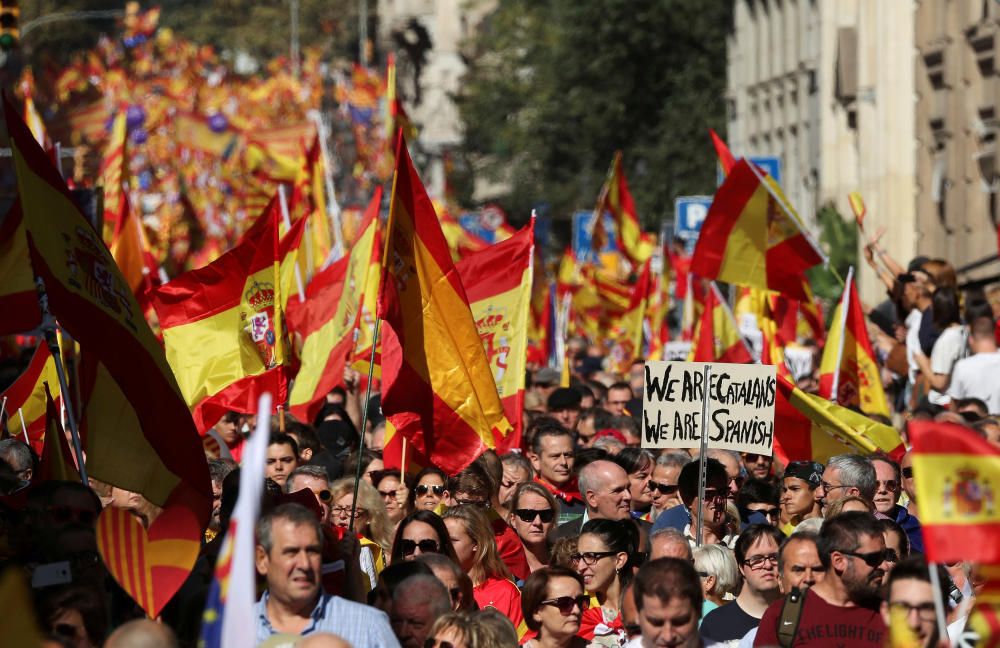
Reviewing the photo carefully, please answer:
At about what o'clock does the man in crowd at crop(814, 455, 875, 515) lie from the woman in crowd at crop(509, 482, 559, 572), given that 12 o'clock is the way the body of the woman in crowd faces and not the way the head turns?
The man in crowd is roughly at 9 o'clock from the woman in crowd.

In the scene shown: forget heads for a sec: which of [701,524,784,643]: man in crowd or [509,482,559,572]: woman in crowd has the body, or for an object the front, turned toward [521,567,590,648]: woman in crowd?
[509,482,559,572]: woman in crowd

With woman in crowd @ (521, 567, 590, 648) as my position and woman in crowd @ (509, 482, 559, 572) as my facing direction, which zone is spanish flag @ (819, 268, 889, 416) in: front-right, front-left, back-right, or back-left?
front-right

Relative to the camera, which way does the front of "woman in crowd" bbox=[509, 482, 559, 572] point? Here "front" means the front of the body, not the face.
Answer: toward the camera

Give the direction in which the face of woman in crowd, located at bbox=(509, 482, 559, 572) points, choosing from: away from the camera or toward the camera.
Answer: toward the camera

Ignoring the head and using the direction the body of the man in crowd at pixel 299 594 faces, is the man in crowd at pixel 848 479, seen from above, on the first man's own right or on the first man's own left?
on the first man's own left

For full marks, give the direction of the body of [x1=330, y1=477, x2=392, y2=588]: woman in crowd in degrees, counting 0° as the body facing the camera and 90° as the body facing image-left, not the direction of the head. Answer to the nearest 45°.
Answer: approximately 45°

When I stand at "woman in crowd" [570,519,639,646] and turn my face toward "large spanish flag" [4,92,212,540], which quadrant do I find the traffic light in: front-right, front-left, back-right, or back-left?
front-right

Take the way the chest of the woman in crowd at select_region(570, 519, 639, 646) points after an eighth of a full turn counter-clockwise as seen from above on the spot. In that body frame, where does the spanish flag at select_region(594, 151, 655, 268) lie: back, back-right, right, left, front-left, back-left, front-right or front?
back

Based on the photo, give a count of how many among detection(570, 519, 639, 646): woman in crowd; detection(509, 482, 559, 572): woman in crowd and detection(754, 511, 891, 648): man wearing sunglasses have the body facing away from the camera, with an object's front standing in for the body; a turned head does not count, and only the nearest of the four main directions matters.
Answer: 0

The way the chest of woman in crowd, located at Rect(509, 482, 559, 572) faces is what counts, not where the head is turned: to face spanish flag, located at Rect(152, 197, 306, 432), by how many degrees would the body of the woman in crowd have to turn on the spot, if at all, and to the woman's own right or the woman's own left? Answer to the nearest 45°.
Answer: approximately 135° to the woman's own right

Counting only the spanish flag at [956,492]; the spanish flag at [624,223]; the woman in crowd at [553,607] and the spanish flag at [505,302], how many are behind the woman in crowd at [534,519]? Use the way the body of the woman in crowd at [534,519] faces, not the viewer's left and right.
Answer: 2

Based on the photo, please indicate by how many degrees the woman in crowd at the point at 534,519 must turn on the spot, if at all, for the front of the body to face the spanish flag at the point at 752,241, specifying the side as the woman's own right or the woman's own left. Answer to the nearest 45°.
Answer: approximately 180°
